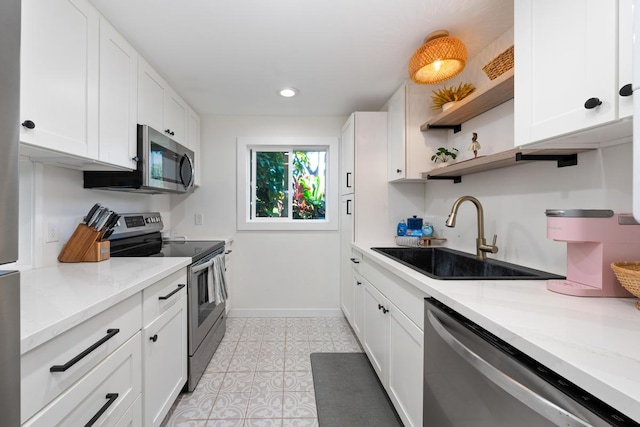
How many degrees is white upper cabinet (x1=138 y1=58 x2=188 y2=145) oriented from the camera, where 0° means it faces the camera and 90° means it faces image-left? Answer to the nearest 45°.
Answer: approximately 315°

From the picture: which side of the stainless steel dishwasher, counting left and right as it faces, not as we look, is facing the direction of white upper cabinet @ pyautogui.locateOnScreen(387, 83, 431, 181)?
right

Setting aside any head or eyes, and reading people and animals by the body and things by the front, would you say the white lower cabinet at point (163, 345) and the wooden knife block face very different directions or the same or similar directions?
same or similar directions

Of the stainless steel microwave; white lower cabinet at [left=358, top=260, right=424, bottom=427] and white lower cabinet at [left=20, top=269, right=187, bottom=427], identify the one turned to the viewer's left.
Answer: white lower cabinet at [left=358, top=260, right=424, bottom=427]

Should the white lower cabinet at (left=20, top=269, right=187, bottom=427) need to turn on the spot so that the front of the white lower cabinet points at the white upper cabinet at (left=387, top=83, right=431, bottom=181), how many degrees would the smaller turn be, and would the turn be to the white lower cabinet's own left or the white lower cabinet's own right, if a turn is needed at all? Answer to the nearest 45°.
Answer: approximately 45° to the white lower cabinet's own left

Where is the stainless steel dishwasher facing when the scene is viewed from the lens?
facing the viewer and to the left of the viewer

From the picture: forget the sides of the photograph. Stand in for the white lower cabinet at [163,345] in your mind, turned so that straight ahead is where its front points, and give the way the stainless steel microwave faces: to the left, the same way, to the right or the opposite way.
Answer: the same way

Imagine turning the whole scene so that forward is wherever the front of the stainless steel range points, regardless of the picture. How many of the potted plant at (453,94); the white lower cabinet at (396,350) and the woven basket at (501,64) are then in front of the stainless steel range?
3

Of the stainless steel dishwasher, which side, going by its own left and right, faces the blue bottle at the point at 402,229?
right

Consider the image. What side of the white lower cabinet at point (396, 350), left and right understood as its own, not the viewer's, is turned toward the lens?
left

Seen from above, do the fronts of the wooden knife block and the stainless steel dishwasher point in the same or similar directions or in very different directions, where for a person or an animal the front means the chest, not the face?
very different directions

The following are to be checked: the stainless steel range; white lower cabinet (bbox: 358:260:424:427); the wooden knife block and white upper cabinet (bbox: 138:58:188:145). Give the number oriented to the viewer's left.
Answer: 1

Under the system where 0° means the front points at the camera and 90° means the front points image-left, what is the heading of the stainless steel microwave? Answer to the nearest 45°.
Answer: approximately 315°

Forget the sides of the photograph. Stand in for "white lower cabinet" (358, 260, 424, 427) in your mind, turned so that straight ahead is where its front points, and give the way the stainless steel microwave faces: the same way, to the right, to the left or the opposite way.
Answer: the opposite way

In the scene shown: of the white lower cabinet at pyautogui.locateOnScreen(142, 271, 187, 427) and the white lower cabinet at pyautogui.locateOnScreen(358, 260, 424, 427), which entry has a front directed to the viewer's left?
the white lower cabinet at pyautogui.locateOnScreen(358, 260, 424, 427)

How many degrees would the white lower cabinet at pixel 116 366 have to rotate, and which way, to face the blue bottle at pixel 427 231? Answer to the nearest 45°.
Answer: approximately 45° to its left
